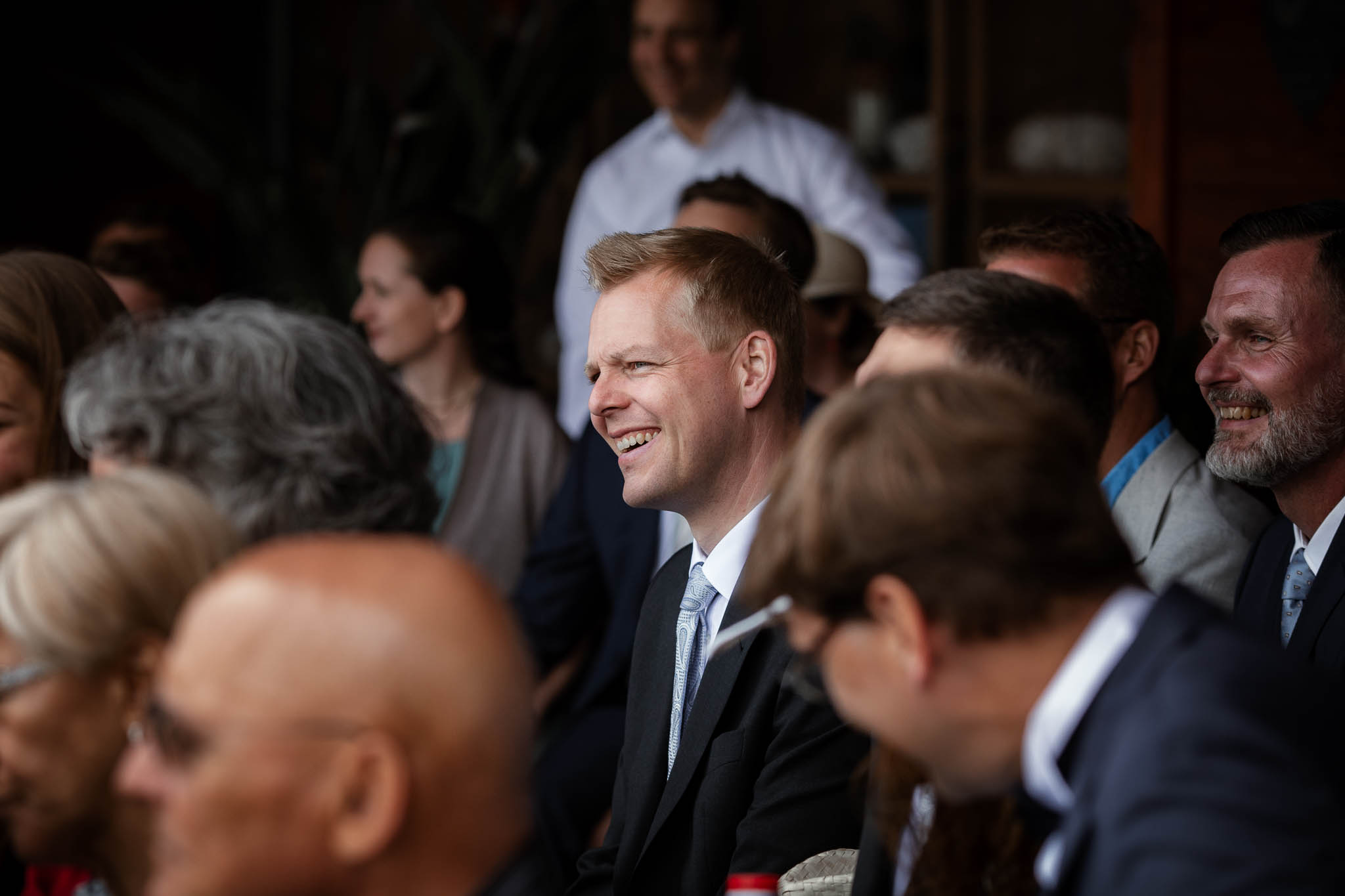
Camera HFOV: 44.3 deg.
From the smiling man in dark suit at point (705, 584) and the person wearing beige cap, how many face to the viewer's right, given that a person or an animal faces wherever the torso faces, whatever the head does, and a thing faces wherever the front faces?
0

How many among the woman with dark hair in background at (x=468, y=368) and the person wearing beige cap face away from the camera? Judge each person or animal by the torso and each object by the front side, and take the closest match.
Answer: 0

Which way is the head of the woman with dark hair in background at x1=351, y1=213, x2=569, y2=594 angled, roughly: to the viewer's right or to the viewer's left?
to the viewer's left

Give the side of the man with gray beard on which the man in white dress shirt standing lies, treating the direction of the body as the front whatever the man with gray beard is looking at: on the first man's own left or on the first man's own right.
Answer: on the first man's own right

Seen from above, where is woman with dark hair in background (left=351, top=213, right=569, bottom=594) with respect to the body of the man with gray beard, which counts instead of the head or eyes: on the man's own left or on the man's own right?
on the man's own right

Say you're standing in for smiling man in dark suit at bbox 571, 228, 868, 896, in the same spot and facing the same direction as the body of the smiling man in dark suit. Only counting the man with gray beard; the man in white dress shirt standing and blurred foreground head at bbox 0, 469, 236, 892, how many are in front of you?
1

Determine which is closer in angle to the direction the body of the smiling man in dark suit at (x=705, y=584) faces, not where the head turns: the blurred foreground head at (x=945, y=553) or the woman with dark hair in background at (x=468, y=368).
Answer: the blurred foreground head

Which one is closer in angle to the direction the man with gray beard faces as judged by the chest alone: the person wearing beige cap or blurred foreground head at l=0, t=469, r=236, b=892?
the blurred foreground head

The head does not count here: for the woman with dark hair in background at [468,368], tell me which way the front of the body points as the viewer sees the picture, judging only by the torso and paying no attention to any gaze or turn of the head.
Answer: to the viewer's left

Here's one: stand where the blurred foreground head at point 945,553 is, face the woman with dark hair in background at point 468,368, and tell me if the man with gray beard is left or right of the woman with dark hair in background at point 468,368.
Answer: right
